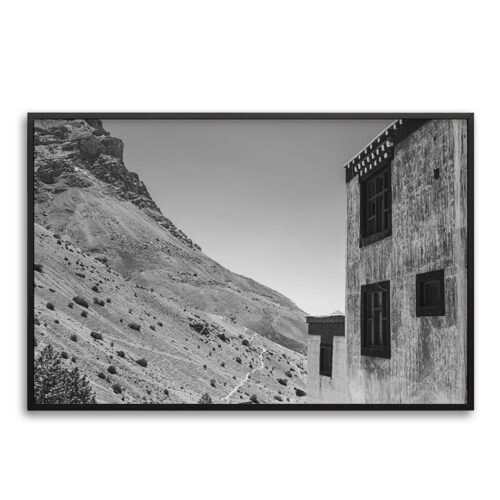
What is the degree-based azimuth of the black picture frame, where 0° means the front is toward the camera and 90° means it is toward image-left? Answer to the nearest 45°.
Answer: approximately 0°
